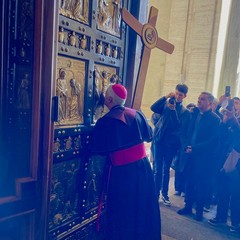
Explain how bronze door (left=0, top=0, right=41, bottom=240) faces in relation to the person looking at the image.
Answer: facing the viewer and to the right of the viewer

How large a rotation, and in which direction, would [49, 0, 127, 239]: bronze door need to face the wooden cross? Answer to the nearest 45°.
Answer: approximately 90° to its left

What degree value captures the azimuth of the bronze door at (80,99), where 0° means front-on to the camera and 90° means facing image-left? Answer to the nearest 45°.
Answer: approximately 315°

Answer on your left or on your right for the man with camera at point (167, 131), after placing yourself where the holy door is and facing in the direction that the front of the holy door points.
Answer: on your left

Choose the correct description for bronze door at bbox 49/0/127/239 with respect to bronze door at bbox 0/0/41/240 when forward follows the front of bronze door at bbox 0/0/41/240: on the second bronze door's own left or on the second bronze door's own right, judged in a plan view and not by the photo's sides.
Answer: on the second bronze door's own left

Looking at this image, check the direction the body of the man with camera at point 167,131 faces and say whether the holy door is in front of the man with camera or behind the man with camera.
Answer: in front

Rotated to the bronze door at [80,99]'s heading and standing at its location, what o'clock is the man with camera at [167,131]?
The man with camera is roughly at 9 o'clock from the bronze door.

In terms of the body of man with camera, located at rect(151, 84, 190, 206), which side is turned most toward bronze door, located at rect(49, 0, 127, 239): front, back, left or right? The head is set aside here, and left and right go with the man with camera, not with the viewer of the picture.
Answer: front

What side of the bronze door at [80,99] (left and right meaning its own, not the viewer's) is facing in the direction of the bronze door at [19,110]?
right
